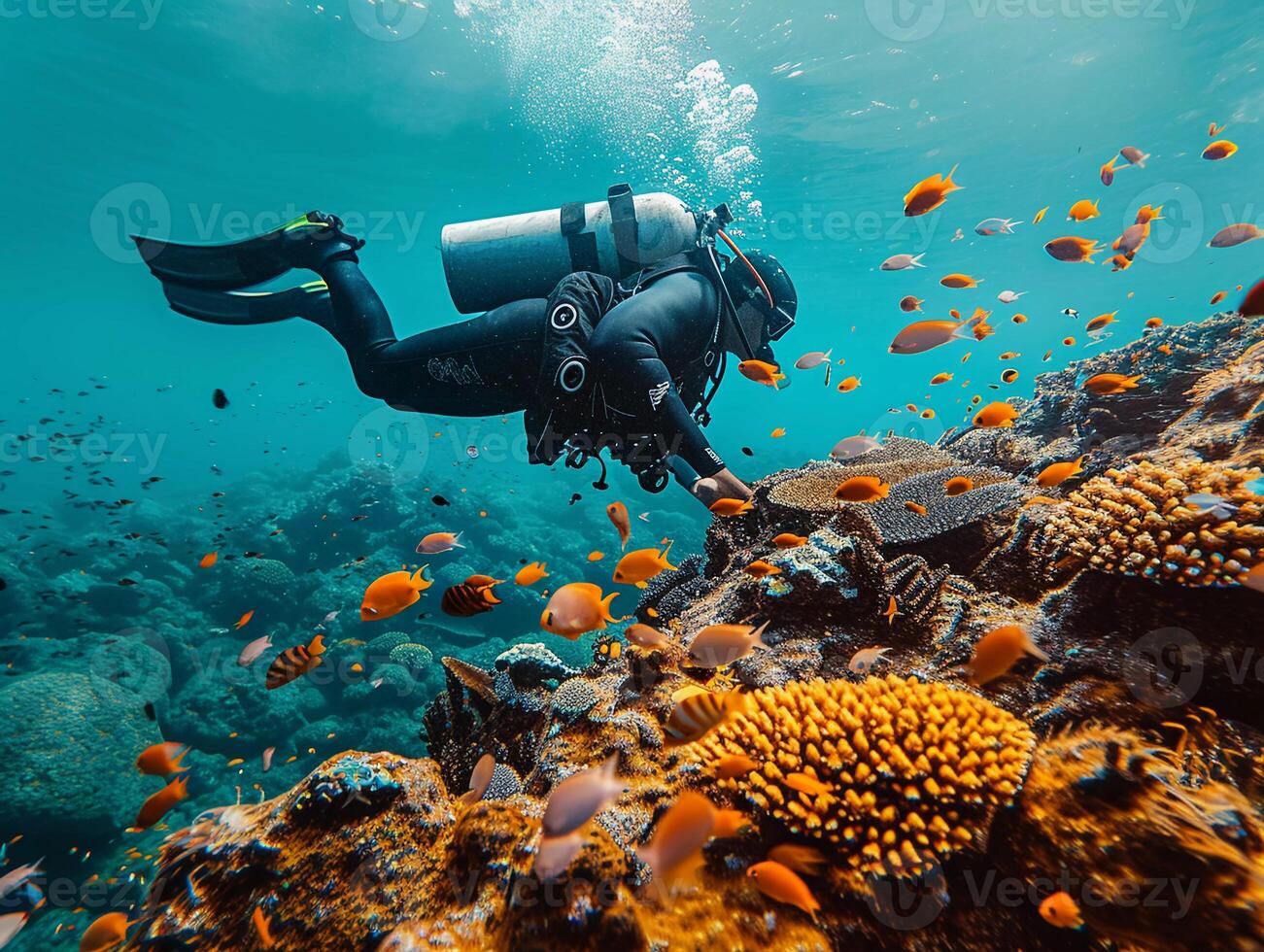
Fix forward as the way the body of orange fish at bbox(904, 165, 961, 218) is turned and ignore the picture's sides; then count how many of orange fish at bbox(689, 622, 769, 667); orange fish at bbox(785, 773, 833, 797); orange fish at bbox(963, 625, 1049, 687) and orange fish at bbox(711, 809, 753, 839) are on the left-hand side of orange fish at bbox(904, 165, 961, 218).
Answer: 4

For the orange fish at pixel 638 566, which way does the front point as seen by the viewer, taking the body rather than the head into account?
to the viewer's left

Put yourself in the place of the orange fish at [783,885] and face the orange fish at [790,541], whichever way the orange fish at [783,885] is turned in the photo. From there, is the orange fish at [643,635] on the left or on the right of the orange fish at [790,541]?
left

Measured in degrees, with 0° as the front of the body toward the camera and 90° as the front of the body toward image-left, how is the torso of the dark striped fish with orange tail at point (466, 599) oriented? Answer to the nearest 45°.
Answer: approximately 90°

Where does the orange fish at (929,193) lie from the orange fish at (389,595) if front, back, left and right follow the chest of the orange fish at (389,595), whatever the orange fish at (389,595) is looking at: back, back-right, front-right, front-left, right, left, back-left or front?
back

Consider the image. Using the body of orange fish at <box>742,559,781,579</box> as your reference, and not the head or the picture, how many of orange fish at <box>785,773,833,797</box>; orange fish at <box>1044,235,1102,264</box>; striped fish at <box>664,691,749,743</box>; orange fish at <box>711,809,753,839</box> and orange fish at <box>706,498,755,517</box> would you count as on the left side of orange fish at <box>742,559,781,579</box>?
3

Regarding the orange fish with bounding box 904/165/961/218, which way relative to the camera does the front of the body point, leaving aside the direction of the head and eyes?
to the viewer's left

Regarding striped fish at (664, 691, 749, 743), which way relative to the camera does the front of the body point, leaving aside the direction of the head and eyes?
to the viewer's left

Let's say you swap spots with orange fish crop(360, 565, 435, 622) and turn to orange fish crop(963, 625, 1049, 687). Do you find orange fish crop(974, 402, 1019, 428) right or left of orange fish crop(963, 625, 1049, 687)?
left

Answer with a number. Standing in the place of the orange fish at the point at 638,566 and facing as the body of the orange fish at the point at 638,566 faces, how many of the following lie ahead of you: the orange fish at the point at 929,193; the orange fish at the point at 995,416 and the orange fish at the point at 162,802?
1

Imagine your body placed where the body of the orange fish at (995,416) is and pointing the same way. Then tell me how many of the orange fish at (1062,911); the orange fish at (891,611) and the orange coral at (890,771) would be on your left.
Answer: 3

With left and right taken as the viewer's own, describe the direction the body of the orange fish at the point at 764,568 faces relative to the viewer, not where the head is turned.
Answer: facing to the left of the viewer

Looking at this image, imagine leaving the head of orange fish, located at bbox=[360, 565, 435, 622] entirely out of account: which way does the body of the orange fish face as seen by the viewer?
to the viewer's left
